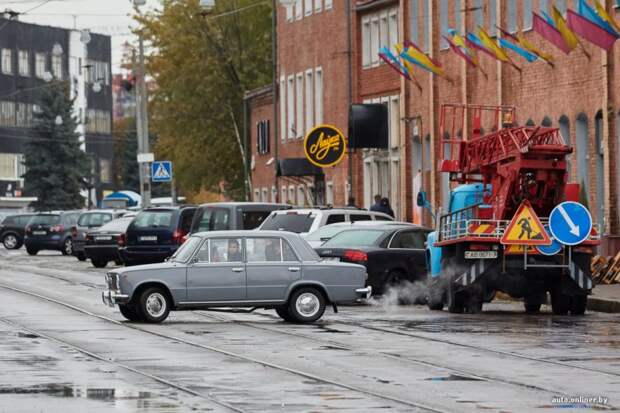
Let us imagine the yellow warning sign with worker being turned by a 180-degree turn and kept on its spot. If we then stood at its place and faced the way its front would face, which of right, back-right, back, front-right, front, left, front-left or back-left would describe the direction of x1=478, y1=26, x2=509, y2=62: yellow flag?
front

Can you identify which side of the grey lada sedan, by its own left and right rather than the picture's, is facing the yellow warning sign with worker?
back

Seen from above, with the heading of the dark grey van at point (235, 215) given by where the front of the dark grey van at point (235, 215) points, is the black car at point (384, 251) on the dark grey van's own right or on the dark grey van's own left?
on the dark grey van's own right

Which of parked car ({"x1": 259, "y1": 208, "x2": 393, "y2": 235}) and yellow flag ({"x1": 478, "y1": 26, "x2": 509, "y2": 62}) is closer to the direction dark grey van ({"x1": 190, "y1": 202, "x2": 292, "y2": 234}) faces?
the yellow flag

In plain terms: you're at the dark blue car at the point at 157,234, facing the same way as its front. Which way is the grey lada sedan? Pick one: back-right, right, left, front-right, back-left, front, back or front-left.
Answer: back-right

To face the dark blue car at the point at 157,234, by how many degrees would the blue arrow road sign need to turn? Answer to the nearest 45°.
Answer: approximately 135° to its right

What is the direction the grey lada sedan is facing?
to the viewer's left

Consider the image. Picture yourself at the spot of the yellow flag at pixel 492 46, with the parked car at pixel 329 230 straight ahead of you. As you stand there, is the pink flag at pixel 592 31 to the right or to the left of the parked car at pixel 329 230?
left

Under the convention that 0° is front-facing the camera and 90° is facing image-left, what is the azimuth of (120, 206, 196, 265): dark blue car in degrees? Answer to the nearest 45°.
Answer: approximately 225°

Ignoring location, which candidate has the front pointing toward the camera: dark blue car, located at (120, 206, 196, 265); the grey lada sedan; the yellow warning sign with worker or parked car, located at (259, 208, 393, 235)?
the yellow warning sign with worker

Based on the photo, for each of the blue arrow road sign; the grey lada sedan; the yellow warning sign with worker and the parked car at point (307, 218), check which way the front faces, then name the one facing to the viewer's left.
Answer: the grey lada sedan
